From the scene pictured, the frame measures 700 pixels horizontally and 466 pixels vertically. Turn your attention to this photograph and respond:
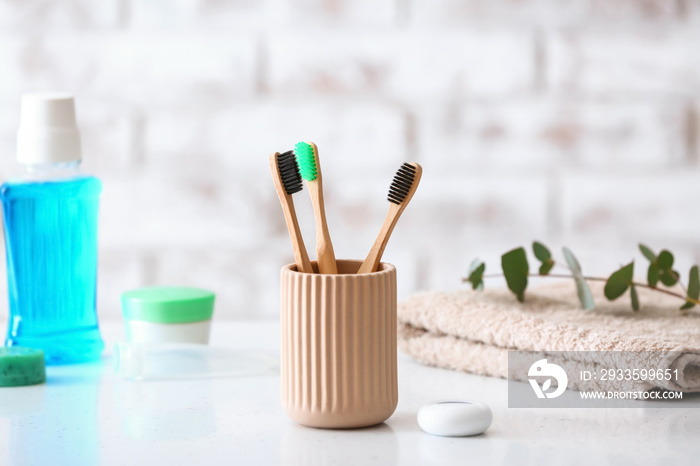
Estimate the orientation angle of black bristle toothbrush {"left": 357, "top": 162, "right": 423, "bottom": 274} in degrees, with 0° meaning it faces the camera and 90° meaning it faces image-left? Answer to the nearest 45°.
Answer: approximately 45°

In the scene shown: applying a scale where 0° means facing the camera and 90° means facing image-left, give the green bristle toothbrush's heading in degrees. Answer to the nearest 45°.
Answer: approximately 45°

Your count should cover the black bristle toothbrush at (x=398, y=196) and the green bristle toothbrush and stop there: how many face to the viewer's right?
0
